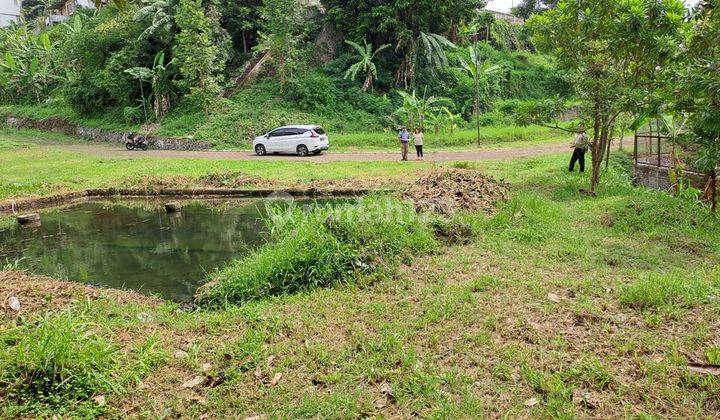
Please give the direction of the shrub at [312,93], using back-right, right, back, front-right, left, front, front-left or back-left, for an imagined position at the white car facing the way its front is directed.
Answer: front-right

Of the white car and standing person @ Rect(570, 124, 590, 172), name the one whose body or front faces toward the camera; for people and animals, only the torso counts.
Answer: the standing person

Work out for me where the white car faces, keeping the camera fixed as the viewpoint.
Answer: facing away from the viewer and to the left of the viewer

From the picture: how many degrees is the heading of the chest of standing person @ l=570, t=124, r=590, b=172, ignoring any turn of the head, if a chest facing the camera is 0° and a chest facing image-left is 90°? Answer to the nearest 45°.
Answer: approximately 0°
